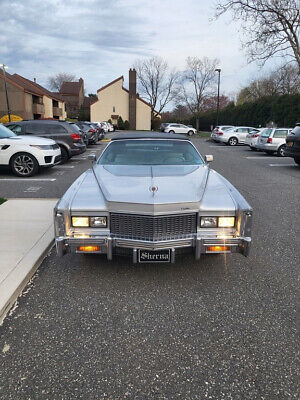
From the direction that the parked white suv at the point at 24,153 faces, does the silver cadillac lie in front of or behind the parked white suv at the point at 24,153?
in front

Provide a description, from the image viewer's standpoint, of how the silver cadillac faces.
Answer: facing the viewer

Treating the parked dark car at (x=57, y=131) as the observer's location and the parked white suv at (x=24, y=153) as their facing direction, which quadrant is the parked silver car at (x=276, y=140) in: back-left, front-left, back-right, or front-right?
back-left

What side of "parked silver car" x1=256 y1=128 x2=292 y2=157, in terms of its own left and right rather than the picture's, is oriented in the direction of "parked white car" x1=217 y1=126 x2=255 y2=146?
left

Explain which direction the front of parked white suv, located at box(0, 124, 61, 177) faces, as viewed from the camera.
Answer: facing the viewer and to the right of the viewer

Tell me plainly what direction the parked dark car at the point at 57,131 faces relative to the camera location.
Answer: facing away from the viewer and to the left of the viewer

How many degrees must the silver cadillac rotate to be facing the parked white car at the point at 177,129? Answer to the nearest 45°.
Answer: approximately 180°

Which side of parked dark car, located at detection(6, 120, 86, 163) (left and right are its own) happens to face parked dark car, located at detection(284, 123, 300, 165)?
back

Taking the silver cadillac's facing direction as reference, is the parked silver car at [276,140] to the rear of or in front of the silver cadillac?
to the rear

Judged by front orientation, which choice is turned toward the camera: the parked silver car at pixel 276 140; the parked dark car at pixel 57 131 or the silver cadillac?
the silver cadillac

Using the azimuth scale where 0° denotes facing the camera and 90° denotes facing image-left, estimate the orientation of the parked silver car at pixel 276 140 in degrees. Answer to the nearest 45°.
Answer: approximately 225°
